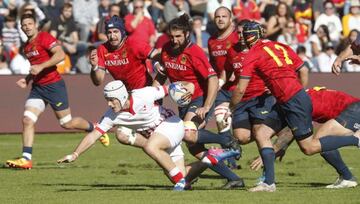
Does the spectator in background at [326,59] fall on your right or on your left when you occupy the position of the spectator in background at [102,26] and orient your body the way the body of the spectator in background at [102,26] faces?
on your left

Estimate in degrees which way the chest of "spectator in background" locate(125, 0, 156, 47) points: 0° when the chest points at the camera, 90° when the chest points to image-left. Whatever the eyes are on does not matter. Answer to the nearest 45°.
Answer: approximately 0°

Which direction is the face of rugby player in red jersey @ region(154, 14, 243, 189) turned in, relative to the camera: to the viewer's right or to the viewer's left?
to the viewer's left

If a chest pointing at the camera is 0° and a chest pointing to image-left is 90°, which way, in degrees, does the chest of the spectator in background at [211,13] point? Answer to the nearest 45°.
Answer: approximately 0°
